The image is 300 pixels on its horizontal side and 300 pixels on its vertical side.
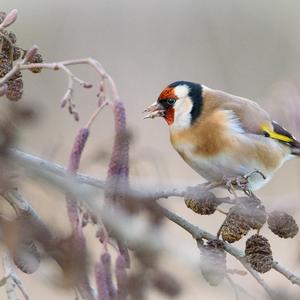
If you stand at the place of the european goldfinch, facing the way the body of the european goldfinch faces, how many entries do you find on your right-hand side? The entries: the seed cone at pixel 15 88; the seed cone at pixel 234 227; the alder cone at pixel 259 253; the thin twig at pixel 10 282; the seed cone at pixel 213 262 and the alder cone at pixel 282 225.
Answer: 0

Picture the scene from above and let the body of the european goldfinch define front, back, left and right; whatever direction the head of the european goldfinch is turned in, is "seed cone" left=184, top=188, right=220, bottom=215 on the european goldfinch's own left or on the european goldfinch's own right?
on the european goldfinch's own left

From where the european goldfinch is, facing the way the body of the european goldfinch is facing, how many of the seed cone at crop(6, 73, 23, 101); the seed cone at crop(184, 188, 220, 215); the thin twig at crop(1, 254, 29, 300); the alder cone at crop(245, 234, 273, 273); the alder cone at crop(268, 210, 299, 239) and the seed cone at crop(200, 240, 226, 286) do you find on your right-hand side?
0

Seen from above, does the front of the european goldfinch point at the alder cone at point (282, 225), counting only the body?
no

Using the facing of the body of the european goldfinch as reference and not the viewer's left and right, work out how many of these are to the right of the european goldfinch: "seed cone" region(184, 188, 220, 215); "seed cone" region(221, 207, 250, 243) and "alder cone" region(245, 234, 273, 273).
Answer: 0

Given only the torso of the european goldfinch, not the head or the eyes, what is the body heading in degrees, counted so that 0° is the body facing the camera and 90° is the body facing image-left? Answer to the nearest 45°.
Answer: approximately 90°

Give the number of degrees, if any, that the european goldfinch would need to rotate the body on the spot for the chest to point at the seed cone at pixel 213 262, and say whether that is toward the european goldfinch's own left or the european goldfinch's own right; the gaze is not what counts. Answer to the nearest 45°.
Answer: approximately 90° to the european goldfinch's own left

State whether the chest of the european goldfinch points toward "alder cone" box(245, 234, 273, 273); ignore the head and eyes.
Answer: no

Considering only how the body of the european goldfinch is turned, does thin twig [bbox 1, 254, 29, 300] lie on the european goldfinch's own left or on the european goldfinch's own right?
on the european goldfinch's own left

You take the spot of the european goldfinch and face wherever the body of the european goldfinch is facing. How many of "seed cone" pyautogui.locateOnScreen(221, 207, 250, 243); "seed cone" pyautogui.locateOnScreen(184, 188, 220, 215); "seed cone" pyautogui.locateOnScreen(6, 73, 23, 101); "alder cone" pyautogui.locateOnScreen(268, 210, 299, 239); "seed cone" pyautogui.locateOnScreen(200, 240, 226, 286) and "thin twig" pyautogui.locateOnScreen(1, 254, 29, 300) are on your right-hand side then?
0
